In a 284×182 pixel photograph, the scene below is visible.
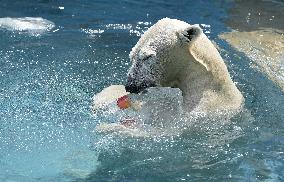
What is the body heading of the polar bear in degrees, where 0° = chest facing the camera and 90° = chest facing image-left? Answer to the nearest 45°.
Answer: approximately 90°
